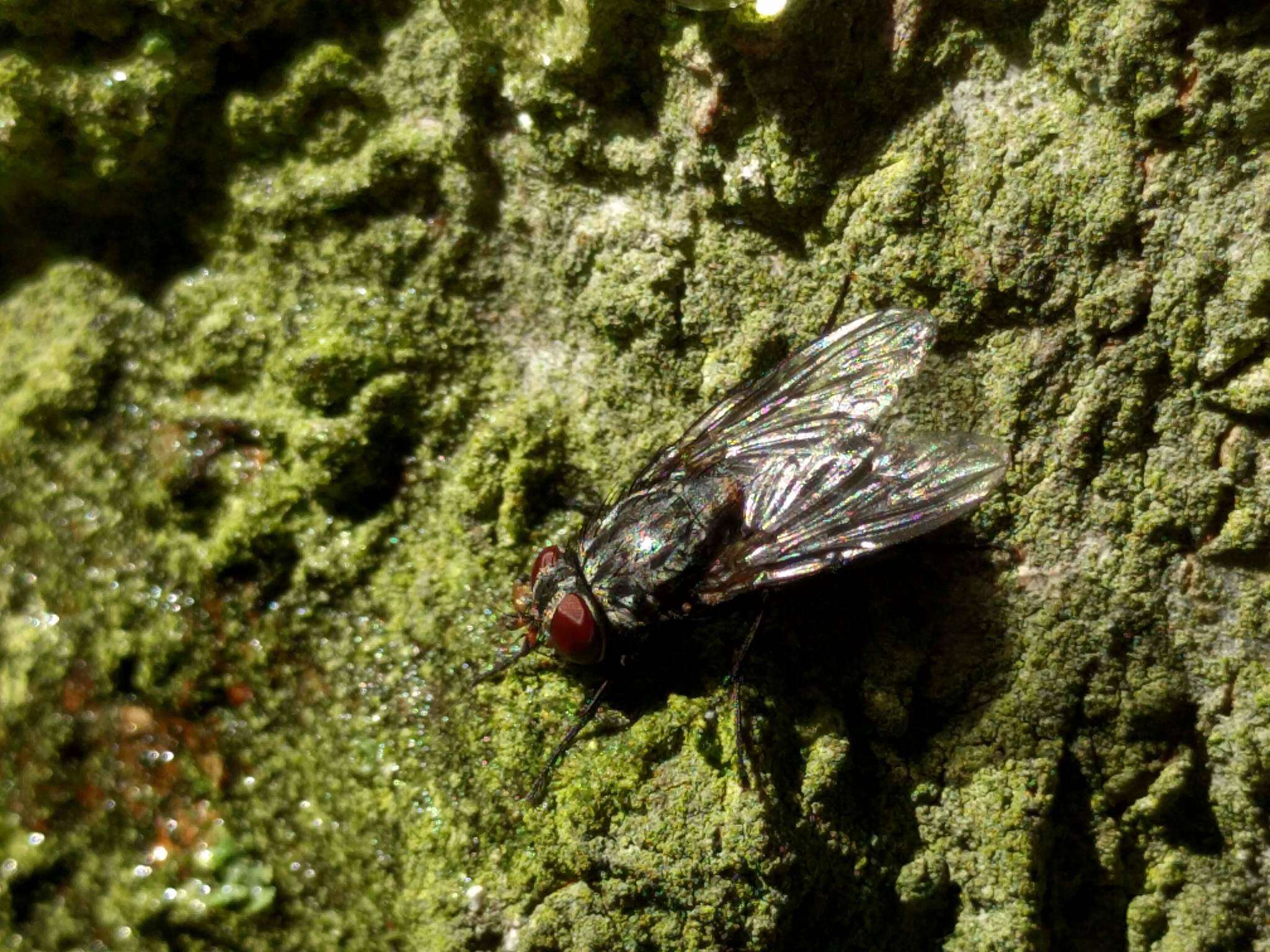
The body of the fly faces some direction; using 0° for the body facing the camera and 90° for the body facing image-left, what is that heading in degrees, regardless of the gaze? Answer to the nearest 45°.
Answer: approximately 45°
